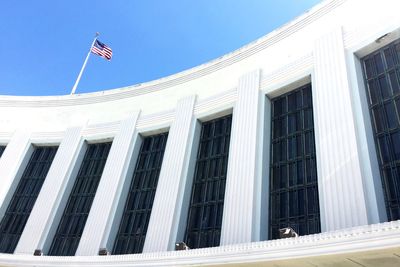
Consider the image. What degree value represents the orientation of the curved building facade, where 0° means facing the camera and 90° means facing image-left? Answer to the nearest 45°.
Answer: approximately 45°
